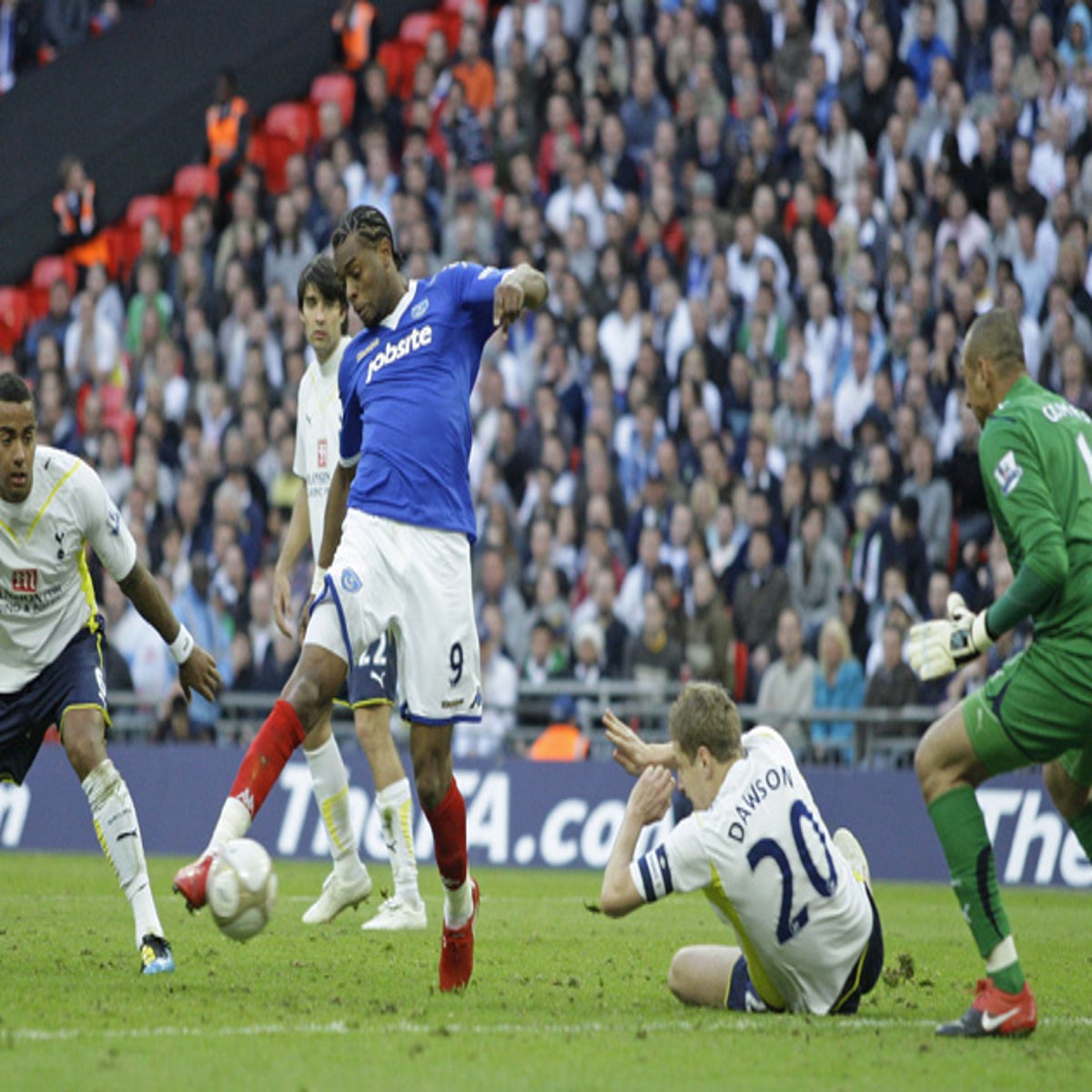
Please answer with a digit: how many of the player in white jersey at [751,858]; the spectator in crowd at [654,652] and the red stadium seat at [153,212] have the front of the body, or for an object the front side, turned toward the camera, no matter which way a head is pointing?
2

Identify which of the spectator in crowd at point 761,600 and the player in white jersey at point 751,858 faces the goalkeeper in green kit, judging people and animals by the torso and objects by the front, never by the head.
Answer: the spectator in crowd

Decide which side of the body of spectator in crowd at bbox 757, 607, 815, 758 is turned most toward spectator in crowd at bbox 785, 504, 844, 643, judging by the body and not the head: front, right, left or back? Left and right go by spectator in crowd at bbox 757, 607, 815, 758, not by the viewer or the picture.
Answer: back

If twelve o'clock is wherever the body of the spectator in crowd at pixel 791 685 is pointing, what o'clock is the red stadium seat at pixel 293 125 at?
The red stadium seat is roughly at 5 o'clock from the spectator in crowd.

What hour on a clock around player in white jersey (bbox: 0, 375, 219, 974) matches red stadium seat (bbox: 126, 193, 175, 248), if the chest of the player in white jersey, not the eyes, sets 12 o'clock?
The red stadium seat is roughly at 6 o'clock from the player in white jersey.

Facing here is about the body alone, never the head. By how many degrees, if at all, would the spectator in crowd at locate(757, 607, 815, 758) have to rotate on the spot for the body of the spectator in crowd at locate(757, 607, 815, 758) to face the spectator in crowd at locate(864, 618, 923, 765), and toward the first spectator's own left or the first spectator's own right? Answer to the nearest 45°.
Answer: approximately 90° to the first spectator's own left

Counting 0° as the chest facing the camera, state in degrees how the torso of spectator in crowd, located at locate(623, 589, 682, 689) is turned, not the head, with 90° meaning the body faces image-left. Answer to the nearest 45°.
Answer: approximately 0°

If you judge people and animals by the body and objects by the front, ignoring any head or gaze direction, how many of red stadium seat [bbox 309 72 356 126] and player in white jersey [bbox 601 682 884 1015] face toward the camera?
1
